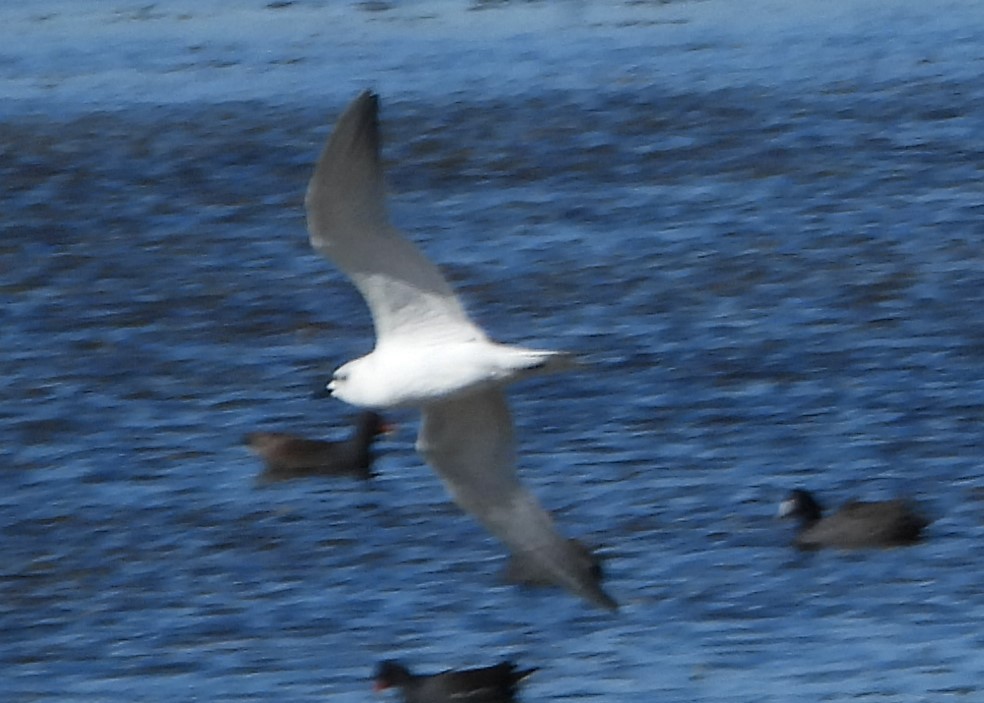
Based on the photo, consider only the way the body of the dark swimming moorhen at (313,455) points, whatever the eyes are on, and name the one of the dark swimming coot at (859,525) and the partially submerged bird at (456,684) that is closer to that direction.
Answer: the dark swimming coot

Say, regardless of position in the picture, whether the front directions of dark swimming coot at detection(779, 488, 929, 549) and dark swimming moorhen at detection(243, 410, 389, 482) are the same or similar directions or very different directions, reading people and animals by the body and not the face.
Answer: very different directions

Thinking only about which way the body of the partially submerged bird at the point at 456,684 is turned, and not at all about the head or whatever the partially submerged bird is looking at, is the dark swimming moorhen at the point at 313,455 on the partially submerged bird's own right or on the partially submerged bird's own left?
on the partially submerged bird's own right

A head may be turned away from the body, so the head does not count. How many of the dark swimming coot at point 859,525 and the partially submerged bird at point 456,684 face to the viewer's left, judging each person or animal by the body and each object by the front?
2

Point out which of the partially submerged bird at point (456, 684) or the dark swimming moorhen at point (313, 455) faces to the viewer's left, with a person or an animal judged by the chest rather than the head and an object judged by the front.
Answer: the partially submerged bird

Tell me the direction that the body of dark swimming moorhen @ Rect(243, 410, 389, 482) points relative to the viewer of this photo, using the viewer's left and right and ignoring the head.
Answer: facing to the right of the viewer

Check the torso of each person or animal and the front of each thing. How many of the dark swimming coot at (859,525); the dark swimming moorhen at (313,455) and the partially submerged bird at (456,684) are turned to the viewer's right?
1

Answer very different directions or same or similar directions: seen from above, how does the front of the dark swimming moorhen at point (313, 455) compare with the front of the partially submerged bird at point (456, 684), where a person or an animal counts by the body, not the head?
very different directions

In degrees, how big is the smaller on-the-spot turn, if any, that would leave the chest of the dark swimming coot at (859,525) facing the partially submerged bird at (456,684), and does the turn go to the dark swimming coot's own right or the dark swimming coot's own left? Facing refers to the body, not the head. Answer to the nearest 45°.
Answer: approximately 45° to the dark swimming coot's own left

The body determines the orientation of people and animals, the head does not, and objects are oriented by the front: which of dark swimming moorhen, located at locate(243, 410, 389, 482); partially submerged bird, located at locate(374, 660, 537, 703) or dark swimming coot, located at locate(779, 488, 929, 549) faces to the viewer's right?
dark swimming moorhen, located at locate(243, 410, 389, 482)

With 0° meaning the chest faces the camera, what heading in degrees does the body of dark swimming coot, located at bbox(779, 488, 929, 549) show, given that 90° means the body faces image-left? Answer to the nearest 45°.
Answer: approximately 90°

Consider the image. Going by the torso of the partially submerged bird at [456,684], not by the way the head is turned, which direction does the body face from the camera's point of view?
to the viewer's left
